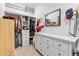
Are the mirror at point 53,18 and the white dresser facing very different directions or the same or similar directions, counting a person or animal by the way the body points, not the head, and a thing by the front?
same or similar directions

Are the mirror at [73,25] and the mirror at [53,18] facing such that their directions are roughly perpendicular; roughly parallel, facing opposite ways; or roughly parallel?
roughly parallel

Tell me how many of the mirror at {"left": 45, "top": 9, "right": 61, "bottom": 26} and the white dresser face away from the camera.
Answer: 0

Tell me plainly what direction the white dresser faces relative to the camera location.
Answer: facing the viewer and to the left of the viewer
